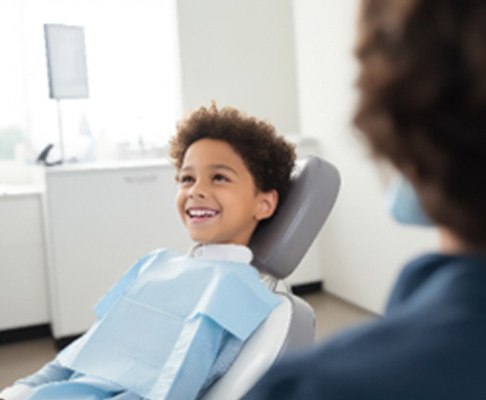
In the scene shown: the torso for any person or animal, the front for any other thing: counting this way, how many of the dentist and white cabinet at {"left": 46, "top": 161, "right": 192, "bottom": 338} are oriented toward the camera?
1

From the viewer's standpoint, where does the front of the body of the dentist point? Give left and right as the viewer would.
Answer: facing away from the viewer and to the left of the viewer

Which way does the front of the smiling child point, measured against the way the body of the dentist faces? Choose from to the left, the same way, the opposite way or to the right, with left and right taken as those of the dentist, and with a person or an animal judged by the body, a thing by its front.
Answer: to the left

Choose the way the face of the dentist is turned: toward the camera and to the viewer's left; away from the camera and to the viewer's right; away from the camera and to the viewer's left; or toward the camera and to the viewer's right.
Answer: away from the camera and to the viewer's left

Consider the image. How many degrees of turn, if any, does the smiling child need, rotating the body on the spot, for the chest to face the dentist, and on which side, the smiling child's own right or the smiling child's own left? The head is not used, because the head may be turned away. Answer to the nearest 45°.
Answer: approximately 45° to the smiling child's own left

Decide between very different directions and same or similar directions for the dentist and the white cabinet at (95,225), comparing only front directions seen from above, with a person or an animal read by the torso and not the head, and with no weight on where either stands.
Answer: very different directions

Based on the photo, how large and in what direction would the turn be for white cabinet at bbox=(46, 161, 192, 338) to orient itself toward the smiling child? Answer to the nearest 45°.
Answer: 0° — it already faces them

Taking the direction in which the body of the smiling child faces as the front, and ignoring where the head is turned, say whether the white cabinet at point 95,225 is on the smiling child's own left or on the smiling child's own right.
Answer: on the smiling child's own right
